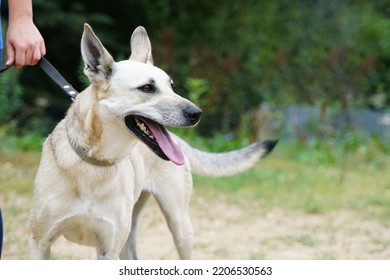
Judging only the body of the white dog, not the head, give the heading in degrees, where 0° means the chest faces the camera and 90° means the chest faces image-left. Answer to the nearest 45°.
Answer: approximately 45°
